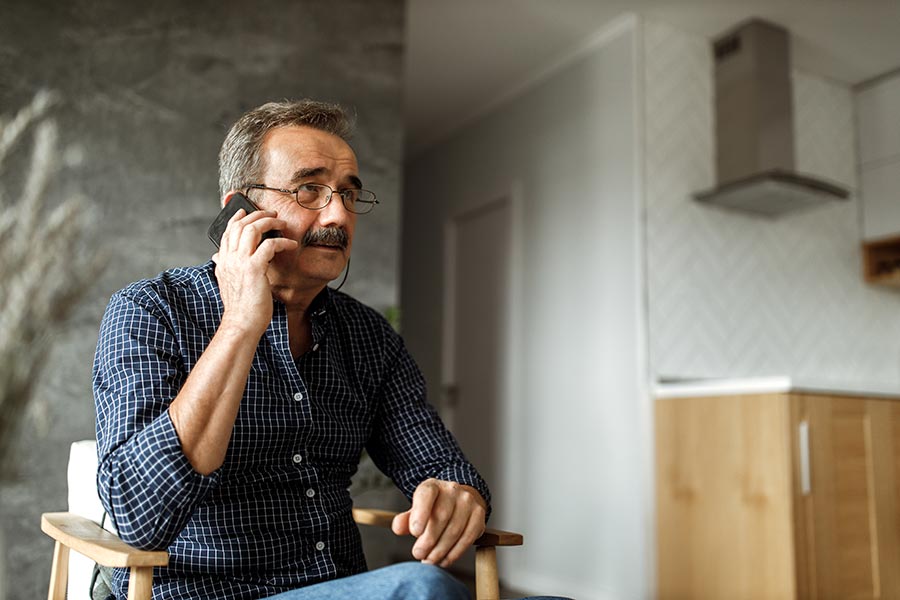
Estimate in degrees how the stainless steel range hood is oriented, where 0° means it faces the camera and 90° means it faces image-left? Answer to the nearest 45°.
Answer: approximately 315°

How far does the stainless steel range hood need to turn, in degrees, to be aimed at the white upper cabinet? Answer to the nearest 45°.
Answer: approximately 90° to its left

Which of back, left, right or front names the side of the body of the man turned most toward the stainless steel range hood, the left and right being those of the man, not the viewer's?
left

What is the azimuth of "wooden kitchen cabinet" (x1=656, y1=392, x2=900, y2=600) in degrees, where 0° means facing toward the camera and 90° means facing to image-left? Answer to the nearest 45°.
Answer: approximately 315°

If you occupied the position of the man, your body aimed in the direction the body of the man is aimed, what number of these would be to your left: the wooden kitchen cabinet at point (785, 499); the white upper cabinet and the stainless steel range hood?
3

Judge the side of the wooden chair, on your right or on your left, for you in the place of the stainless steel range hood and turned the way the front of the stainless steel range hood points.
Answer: on your right

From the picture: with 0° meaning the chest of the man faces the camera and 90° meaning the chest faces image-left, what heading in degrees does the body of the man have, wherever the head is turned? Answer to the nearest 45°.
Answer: approximately 315°

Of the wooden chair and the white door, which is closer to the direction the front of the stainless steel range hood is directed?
the wooden chair
